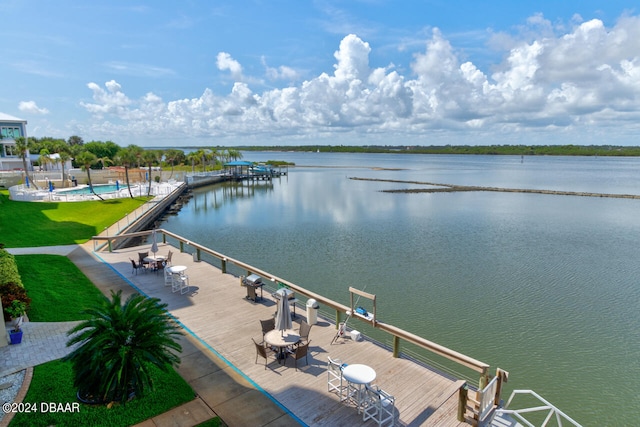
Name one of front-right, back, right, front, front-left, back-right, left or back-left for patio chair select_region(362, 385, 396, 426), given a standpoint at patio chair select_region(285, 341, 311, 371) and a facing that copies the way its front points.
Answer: back

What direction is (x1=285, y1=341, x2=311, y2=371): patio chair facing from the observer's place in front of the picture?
facing away from the viewer and to the left of the viewer

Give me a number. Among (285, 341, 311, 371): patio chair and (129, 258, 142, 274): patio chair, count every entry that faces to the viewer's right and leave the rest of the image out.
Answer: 1

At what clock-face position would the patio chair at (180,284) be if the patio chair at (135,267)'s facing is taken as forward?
the patio chair at (180,284) is roughly at 2 o'clock from the patio chair at (135,267).

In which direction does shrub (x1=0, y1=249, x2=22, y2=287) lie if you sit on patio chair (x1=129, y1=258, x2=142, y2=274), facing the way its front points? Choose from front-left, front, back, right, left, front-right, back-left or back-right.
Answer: back-right

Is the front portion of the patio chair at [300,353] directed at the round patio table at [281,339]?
yes

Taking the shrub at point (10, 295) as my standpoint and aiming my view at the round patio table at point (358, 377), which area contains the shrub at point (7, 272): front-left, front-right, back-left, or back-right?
back-left

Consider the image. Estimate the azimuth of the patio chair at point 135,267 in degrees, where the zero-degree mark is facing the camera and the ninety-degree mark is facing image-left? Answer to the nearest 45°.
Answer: approximately 270°
